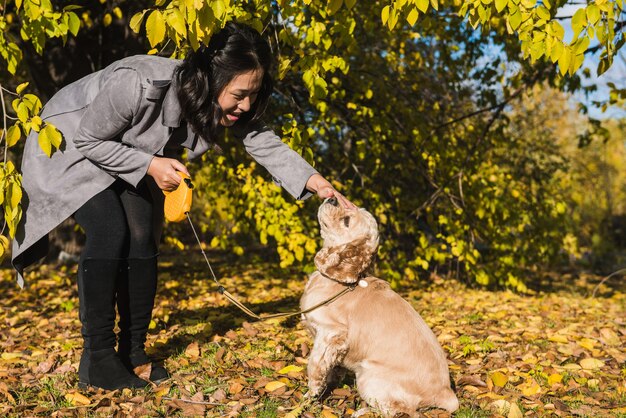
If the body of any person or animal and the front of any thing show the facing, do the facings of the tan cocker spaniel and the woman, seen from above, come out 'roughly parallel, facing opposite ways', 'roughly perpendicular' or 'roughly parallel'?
roughly parallel, facing opposite ways

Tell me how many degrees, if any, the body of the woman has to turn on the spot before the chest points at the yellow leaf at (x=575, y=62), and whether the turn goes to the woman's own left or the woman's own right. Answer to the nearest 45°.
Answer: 0° — they already face it

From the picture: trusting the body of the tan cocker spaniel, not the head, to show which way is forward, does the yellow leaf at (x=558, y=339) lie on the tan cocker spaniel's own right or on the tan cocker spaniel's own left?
on the tan cocker spaniel's own right

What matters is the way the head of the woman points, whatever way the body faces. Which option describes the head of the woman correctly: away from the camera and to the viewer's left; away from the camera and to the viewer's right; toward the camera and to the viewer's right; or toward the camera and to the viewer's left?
toward the camera and to the viewer's right

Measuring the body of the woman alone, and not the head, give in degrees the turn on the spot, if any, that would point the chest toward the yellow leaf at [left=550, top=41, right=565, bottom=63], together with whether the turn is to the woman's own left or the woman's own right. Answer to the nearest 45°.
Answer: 0° — they already face it

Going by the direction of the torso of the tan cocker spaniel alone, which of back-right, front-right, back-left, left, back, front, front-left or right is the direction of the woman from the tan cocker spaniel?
front

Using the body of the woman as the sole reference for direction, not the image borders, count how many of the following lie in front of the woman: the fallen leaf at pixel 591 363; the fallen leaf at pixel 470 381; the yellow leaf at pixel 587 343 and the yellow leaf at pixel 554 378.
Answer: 4

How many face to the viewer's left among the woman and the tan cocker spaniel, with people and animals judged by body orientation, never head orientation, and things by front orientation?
1

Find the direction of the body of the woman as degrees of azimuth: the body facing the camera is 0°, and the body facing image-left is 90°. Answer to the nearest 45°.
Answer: approximately 270°

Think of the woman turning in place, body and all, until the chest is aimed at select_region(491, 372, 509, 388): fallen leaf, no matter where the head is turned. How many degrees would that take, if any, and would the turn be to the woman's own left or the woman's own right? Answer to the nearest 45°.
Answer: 0° — they already face it

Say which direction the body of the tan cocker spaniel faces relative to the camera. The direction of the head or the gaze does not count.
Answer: to the viewer's left

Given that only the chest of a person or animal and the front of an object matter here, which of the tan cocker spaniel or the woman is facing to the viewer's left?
the tan cocker spaniel

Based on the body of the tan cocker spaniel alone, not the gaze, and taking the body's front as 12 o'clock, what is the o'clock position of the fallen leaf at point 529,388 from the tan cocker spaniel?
The fallen leaf is roughly at 5 o'clock from the tan cocker spaniel.
